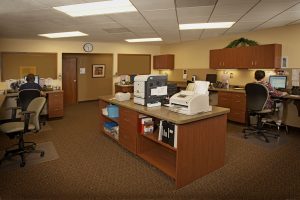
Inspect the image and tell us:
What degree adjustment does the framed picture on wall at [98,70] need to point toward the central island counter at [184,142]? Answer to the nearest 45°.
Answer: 0° — it already faces it

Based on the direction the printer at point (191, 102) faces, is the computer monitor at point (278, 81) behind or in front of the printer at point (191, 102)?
behind

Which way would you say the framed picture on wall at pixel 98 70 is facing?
toward the camera

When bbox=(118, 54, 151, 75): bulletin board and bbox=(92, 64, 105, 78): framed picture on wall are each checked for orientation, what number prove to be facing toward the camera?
2

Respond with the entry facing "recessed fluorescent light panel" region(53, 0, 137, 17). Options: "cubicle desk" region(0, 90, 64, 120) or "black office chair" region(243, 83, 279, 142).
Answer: the cubicle desk

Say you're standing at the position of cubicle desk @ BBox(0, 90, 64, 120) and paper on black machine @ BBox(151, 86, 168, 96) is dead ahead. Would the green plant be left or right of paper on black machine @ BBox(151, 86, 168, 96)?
left

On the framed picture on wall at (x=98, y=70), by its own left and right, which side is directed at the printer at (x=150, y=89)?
front

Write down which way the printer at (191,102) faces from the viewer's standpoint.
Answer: facing the viewer and to the left of the viewer

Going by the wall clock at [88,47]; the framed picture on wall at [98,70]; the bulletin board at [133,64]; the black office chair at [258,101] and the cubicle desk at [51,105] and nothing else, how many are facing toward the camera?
4

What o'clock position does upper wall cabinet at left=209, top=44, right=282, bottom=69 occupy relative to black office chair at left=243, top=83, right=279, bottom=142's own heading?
The upper wall cabinet is roughly at 10 o'clock from the black office chair.

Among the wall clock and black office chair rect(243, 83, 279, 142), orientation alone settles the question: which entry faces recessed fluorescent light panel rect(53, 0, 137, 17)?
the wall clock

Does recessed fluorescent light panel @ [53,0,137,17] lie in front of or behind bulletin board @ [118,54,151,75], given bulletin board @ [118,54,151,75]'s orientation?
in front

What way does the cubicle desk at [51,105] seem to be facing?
toward the camera

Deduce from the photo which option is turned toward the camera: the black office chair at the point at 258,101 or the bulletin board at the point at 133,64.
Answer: the bulletin board

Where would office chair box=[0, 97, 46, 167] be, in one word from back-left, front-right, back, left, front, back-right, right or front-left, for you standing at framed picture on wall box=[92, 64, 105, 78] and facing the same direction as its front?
front

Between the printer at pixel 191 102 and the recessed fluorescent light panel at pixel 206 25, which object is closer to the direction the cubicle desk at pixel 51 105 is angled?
the printer

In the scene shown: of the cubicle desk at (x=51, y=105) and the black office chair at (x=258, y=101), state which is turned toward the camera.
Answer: the cubicle desk

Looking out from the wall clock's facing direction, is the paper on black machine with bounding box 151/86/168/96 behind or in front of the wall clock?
in front
